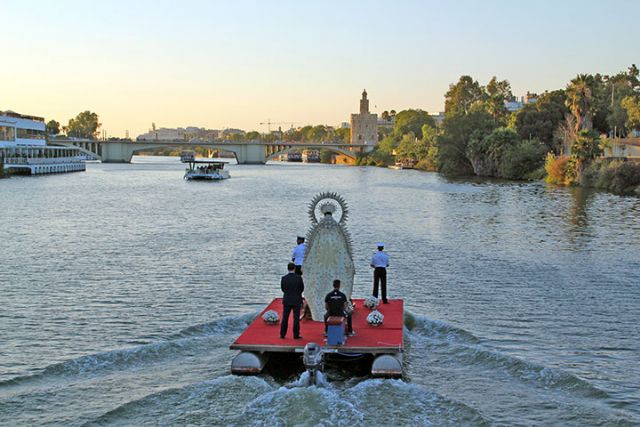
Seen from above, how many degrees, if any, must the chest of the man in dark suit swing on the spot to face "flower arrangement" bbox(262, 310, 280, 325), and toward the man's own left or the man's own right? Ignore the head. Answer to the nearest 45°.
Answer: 0° — they already face it

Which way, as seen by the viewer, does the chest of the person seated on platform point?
away from the camera

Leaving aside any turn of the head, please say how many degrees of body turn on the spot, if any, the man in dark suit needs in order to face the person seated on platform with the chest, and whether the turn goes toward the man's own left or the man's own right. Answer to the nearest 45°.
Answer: approximately 135° to the man's own right

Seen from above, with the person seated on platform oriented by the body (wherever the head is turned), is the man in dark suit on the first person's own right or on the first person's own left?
on the first person's own left

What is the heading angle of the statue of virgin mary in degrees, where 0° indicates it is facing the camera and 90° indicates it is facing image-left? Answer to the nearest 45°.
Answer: approximately 180°

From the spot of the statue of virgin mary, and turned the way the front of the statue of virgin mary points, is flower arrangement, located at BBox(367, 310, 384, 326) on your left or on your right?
on your right

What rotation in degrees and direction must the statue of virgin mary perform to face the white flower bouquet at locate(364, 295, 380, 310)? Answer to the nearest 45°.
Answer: approximately 45° to its right

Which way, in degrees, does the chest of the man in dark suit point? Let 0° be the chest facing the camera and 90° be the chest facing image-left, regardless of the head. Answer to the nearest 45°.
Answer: approximately 180°

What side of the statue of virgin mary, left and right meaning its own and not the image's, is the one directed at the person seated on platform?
back
